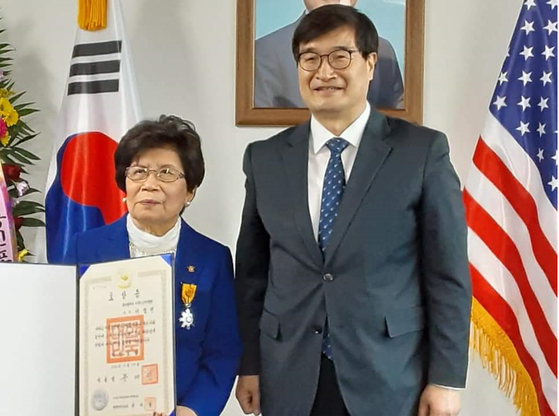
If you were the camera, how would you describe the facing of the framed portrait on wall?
facing the viewer

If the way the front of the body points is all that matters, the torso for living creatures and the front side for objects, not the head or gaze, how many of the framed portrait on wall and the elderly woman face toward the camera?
2

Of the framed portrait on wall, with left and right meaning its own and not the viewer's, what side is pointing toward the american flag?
left

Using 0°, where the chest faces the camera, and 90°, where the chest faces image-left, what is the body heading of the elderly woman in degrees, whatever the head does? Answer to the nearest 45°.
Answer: approximately 0°

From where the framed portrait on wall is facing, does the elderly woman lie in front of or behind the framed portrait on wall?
in front

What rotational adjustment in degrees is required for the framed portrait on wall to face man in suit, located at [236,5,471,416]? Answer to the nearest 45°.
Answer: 0° — it already faces them

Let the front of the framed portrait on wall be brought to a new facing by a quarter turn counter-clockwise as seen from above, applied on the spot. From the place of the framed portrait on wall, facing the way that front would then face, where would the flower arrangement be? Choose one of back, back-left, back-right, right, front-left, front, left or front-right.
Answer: back

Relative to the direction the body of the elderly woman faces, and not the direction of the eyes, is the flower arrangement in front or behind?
behind
